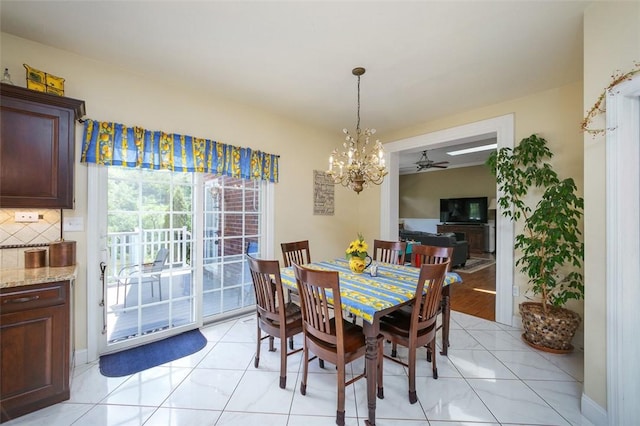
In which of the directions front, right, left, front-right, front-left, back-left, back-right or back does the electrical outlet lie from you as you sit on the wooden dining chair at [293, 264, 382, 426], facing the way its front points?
back-left

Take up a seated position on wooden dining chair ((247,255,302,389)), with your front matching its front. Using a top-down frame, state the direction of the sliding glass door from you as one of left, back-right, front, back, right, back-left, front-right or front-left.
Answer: left

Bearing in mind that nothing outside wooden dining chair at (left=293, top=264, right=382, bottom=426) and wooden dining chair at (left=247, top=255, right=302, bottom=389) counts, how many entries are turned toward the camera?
0

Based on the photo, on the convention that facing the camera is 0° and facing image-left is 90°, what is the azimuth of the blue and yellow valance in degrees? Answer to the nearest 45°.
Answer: approximately 315°

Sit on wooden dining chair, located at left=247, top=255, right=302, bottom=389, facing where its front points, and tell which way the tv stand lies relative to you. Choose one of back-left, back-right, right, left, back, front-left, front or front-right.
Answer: front

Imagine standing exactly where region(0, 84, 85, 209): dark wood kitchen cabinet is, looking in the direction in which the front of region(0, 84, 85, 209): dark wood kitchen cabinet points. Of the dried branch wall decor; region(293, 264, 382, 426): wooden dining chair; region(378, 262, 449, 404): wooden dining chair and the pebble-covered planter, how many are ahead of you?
4

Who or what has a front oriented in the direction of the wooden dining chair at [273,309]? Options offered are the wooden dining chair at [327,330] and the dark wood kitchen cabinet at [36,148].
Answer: the dark wood kitchen cabinet

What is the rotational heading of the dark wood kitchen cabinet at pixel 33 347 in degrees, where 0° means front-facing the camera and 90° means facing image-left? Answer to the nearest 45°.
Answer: approximately 315°

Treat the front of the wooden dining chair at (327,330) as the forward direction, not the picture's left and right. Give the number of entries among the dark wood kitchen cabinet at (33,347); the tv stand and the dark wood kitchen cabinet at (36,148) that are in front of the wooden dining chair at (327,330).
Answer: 1

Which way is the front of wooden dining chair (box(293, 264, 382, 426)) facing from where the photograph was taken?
facing away from the viewer and to the right of the viewer

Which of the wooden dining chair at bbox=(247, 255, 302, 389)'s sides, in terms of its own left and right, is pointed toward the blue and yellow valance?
left
